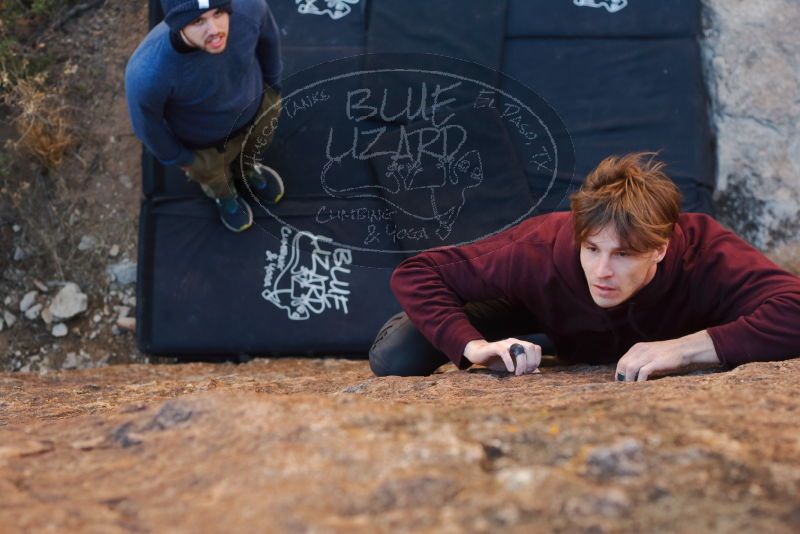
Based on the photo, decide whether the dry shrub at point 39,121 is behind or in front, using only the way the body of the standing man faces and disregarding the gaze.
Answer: behind

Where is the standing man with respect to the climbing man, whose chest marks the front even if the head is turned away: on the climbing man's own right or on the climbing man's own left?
on the climbing man's own right

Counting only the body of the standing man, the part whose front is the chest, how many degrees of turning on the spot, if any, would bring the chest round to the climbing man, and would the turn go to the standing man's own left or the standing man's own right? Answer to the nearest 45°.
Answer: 0° — they already face them

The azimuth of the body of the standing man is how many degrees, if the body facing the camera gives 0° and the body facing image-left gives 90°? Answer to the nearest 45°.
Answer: approximately 315°

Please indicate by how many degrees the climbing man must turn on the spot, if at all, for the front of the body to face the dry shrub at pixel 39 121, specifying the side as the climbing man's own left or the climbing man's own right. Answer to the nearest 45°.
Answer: approximately 135° to the climbing man's own right

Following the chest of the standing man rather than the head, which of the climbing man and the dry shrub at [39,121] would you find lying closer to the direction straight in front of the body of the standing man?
the climbing man
